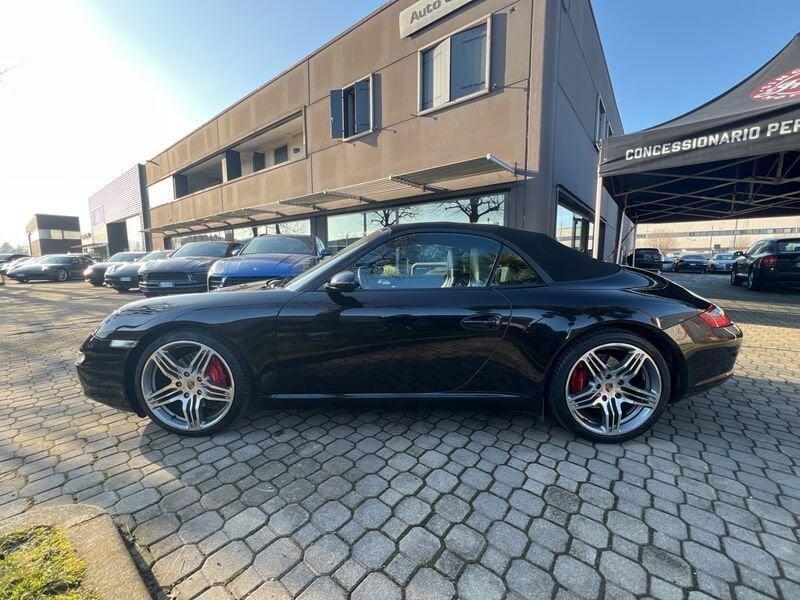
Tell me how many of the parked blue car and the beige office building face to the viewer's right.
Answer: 0

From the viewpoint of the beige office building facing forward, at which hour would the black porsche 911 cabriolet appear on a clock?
The black porsche 911 cabriolet is roughly at 11 o'clock from the beige office building.

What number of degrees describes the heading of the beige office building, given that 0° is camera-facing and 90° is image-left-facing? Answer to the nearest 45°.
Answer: approximately 45°

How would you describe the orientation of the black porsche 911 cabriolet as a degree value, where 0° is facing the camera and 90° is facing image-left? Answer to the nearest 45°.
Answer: approximately 90°

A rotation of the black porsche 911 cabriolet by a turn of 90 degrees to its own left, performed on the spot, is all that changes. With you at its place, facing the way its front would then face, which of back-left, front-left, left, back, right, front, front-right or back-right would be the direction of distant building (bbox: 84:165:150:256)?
back-right

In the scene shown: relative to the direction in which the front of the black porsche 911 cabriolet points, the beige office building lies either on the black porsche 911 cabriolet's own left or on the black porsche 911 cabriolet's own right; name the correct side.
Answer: on the black porsche 911 cabriolet's own right

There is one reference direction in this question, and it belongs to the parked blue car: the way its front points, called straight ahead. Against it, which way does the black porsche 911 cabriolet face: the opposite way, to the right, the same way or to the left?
to the right

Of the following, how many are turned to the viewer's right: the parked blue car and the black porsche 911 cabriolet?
0

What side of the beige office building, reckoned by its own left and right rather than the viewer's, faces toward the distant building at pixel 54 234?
right

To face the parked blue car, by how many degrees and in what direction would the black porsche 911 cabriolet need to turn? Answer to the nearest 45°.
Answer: approximately 45° to its right

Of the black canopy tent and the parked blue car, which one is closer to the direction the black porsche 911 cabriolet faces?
the parked blue car

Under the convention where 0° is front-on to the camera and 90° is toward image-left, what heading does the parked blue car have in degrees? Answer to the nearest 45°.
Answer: approximately 45°
